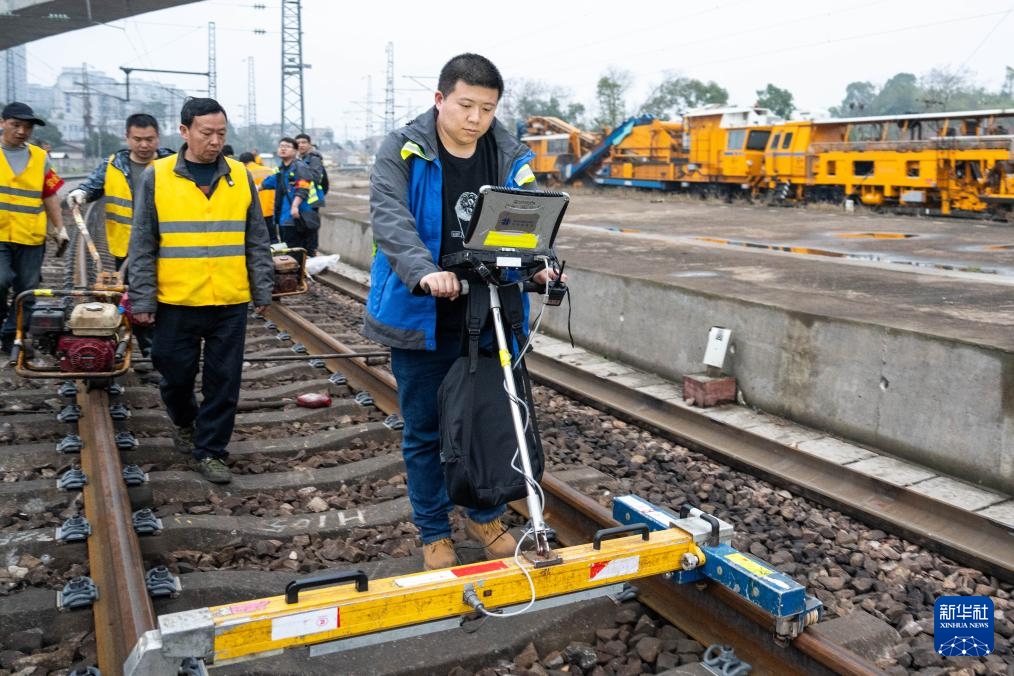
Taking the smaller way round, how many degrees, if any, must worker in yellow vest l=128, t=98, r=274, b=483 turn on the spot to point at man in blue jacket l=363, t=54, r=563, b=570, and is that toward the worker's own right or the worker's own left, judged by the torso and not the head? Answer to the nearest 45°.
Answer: approximately 45° to the worker's own left

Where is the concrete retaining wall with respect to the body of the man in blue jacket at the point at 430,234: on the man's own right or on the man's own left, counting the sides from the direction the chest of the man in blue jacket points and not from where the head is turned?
on the man's own left

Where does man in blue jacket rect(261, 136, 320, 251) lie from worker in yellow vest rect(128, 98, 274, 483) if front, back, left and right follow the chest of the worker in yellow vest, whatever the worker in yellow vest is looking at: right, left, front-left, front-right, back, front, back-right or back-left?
back

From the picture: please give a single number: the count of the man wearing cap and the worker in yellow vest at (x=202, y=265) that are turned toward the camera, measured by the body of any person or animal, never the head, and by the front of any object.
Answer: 2

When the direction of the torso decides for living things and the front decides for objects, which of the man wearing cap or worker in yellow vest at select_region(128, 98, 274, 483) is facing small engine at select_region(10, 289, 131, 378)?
the man wearing cap

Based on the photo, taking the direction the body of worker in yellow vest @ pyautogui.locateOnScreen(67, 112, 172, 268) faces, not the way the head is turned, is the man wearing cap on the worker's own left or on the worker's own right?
on the worker's own right

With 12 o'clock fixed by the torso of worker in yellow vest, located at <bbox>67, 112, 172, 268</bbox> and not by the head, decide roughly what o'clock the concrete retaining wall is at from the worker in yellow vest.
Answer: The concrete retaining wall is roughly at 10 o'clock from the worker in yellow vest.

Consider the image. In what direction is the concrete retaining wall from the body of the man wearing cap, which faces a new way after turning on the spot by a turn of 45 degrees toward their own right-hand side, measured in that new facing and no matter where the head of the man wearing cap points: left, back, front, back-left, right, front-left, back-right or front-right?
left

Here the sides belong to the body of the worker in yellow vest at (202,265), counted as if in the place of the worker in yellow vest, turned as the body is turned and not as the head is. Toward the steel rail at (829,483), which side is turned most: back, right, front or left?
left

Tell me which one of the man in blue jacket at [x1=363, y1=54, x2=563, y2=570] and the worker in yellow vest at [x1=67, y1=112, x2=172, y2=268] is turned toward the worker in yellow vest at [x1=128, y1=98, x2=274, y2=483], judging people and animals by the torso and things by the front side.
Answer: the worker in yellow vest at [x1=67, y1=112, x2=172, y2=268]

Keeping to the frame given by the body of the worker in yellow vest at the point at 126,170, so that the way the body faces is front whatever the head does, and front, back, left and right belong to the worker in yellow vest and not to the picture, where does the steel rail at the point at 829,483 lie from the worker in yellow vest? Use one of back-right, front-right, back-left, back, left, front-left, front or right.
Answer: front-left

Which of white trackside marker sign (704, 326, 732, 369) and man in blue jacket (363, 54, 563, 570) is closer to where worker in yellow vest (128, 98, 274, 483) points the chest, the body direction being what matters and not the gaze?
the man in blue jacket
